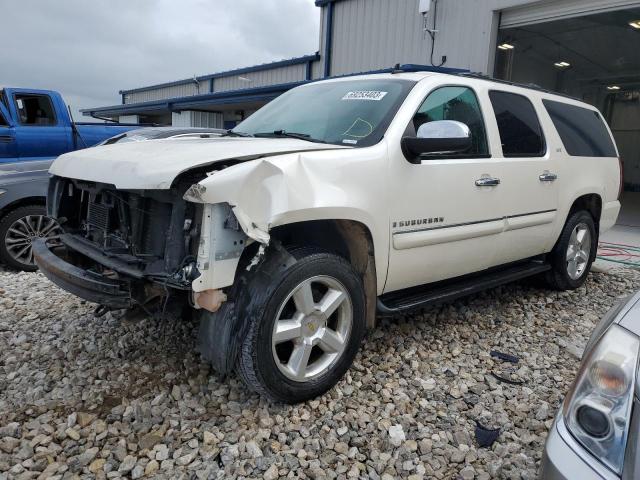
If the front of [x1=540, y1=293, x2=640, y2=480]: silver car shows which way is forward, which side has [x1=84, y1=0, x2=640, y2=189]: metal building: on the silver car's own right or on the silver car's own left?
on the silver car's own right

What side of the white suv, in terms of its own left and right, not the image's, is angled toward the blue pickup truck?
right

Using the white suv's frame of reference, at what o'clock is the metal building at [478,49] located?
The metal building is roughly at 5 o'clock from the white suv.

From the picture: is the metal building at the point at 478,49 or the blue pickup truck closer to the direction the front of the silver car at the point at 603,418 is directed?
the blue pickup truck

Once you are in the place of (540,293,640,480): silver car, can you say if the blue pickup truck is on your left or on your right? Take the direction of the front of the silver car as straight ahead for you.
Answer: on your right

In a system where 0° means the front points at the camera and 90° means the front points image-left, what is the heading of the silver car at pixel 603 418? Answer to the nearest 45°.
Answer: approximately 45°

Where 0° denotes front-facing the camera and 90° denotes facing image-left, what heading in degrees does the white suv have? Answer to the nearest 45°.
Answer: approximately 45°

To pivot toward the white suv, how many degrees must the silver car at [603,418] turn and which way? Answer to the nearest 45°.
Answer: approximately 90° to its right

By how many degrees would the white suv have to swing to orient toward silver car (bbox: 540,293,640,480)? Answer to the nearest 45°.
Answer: approximately 90° to its left
